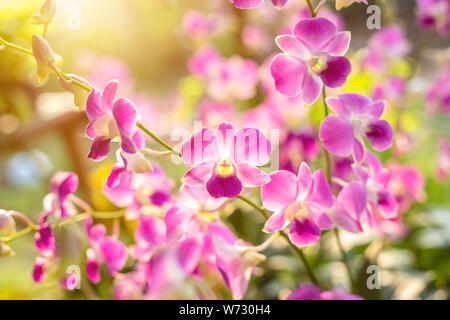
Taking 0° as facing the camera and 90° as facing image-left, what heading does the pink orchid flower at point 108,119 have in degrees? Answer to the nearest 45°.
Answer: approximately 45°

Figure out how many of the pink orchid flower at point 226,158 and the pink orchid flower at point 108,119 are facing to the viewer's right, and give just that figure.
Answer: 0

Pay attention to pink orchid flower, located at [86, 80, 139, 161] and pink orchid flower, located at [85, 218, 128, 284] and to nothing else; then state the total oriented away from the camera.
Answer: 0

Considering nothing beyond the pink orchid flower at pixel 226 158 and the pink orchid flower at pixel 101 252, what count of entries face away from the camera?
0

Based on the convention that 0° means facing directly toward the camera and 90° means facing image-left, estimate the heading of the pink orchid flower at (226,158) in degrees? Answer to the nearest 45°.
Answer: approximately 0°
